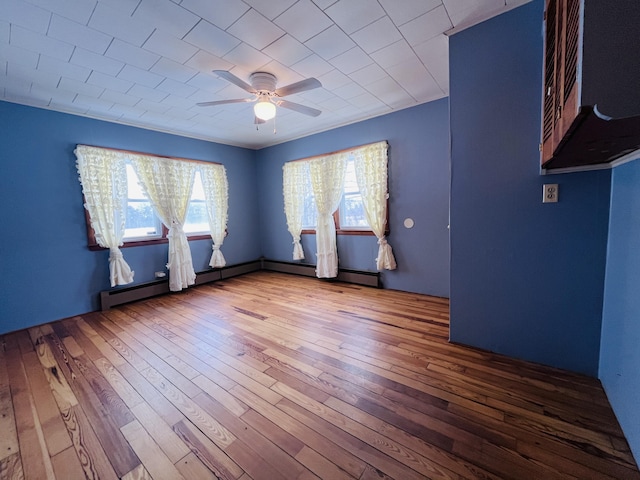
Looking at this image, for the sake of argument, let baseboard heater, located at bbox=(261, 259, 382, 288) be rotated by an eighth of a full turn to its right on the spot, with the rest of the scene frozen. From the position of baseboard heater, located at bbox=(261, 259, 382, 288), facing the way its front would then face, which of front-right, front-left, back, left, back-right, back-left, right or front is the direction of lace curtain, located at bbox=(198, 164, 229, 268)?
front

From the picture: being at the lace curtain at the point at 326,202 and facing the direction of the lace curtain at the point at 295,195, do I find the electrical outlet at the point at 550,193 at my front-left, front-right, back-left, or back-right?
back-left

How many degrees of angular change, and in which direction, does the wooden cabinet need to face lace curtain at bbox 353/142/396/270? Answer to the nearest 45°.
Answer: approximately 45° to its right

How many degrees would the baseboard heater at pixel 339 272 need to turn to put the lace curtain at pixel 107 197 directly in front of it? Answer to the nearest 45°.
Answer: approximately 45° to its right

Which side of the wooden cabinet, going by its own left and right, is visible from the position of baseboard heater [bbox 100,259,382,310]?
front

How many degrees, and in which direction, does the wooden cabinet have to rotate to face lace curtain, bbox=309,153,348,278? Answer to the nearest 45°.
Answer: approximately 45° to its right

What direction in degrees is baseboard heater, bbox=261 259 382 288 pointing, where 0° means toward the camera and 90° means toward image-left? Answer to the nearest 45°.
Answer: approximately 45°

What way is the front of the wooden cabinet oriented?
to the viewer's left

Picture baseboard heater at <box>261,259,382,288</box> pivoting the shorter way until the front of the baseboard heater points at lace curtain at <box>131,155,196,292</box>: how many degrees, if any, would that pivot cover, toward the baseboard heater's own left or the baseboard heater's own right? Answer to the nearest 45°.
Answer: approximately 45° to the baseboard heater's own right

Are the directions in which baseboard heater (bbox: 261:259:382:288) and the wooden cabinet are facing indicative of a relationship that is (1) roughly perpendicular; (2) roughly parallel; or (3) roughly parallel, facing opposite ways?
roughly perpendicular

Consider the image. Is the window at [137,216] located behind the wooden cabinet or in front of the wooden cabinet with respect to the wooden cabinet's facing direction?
in front

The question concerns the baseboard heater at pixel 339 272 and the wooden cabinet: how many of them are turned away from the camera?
0
